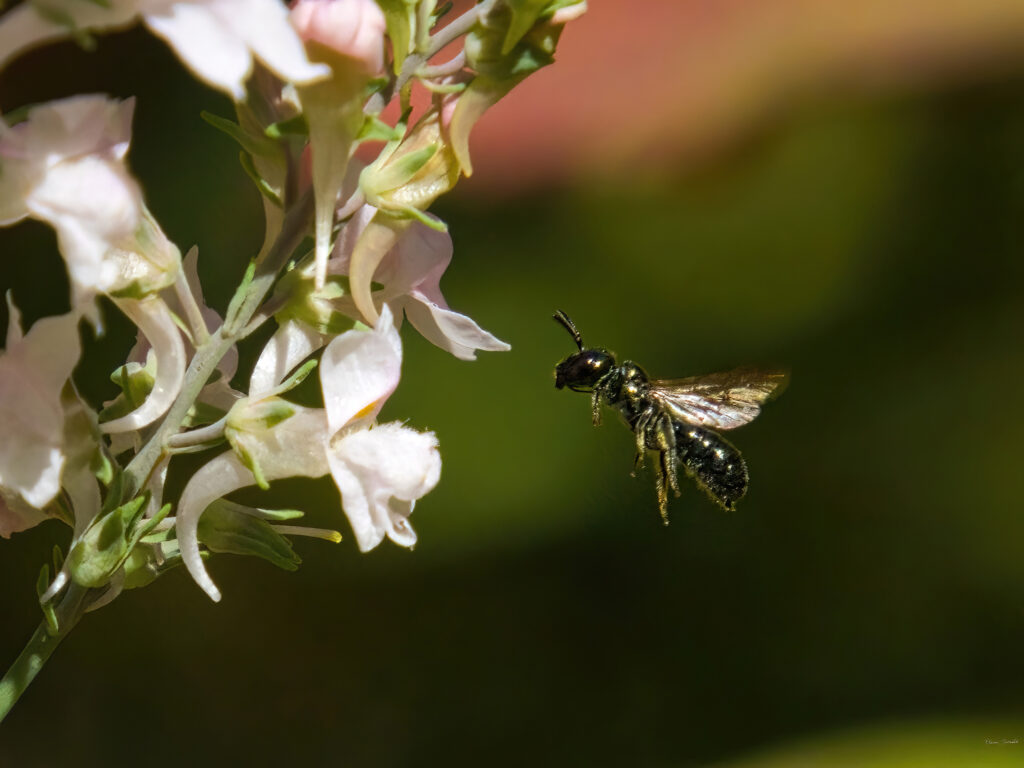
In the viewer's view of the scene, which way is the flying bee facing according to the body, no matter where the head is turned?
to the viewer's left
